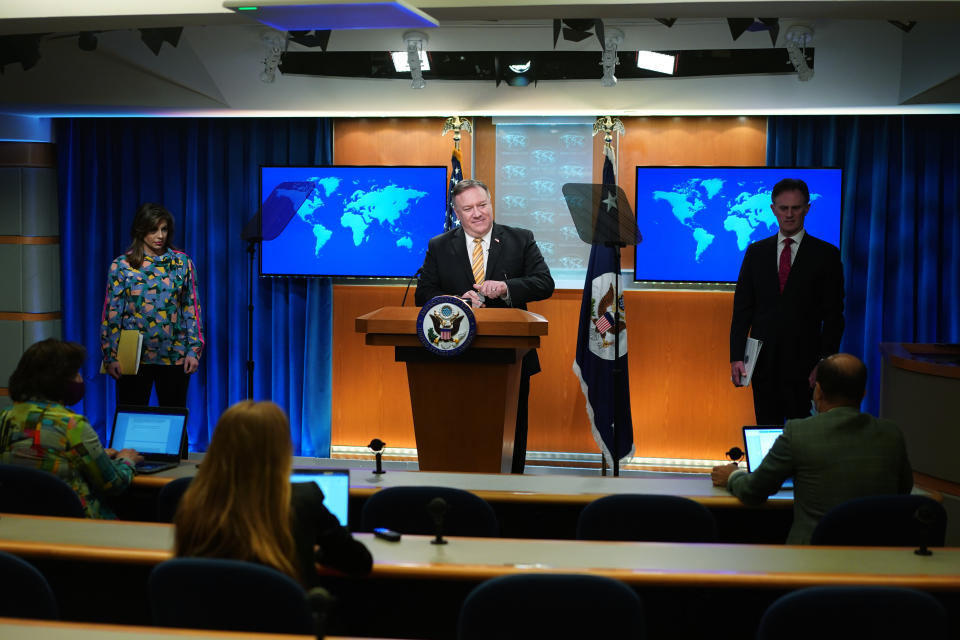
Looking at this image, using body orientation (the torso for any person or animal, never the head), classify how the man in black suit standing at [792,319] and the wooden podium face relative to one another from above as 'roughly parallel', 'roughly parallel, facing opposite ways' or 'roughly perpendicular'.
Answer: roughly parallel

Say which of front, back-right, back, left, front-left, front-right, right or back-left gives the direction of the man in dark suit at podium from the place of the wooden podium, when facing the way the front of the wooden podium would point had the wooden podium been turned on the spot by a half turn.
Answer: front

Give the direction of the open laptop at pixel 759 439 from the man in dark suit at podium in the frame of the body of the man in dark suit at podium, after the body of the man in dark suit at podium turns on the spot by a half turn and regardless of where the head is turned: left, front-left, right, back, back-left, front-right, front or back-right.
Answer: back-right

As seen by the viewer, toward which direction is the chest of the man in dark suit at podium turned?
toward the camera

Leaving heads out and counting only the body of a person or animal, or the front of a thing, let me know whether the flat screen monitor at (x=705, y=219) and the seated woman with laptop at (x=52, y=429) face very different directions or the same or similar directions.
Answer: very different directions

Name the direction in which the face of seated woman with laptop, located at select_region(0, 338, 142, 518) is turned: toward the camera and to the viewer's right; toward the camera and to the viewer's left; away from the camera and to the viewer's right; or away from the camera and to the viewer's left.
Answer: away from the camera and to the viewer's right

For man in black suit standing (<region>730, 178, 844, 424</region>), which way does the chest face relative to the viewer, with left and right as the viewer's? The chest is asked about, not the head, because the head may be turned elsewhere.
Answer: facing the viewer

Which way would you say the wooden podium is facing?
toward the camera

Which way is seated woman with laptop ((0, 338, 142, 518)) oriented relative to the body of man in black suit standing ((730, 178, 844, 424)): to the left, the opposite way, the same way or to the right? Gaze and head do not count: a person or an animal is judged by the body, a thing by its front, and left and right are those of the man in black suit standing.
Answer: the opposite way

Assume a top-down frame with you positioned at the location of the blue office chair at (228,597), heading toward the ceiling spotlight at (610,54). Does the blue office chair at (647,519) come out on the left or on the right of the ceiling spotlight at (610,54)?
right

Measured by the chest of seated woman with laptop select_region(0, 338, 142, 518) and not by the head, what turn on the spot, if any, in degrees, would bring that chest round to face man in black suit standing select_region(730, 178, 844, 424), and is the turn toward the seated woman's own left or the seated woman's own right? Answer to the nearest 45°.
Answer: approximately 45° to the seated woman's own right

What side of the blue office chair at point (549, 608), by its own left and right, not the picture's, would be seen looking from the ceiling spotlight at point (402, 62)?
front

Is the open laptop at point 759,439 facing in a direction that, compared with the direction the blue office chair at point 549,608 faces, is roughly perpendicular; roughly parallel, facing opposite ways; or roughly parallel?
roughly parallel, facing opposite ways

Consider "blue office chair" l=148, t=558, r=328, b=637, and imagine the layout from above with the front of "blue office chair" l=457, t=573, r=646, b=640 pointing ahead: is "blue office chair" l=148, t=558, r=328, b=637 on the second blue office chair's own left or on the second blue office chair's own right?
on the second blue office chair's own left

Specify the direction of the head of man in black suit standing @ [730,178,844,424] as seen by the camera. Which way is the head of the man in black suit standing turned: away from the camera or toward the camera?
toward the camera

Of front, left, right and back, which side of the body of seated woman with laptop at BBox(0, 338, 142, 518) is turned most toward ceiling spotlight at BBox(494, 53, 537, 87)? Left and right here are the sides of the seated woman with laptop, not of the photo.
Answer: front
